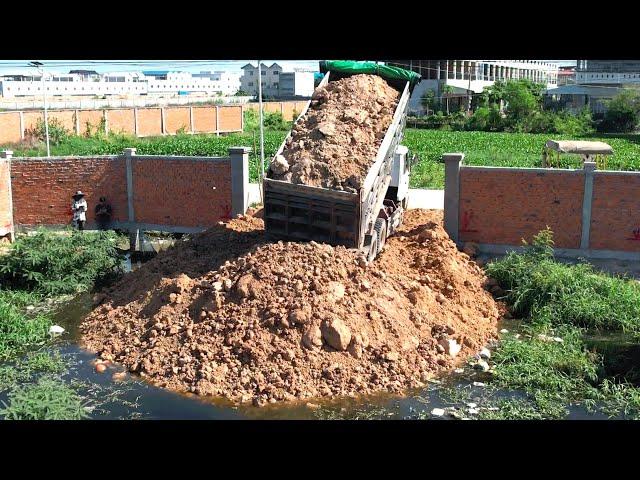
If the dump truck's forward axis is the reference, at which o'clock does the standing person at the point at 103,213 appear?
The standing person is roughly at 9 o'clock from the dump truck.

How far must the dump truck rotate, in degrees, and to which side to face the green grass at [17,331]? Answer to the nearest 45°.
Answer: approximately 135° to its left

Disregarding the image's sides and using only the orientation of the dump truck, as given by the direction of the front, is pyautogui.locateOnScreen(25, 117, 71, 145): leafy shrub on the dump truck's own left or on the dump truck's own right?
on the dump truck's own left

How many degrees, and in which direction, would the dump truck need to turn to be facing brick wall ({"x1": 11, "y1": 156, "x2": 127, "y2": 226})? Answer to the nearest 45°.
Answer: approximately 90° to its left

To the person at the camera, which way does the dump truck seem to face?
facing away from the viewer and to the right of the viewer

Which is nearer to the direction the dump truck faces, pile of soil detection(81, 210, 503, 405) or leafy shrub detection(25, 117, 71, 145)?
the leafy shrub

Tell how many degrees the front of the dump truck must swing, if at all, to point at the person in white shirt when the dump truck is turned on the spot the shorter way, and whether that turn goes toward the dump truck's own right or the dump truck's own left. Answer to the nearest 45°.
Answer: approximately 90° to the dump truck's own left

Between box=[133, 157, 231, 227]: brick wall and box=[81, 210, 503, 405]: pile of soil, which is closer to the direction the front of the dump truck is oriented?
the brick wall

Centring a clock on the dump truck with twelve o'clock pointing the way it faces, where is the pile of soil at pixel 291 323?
The pile of soil is roughly at 5 o'clock from the dump truck.

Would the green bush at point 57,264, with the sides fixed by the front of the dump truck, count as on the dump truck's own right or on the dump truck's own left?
on the dump truck's own left

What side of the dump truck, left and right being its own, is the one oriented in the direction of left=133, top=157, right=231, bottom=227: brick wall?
left
